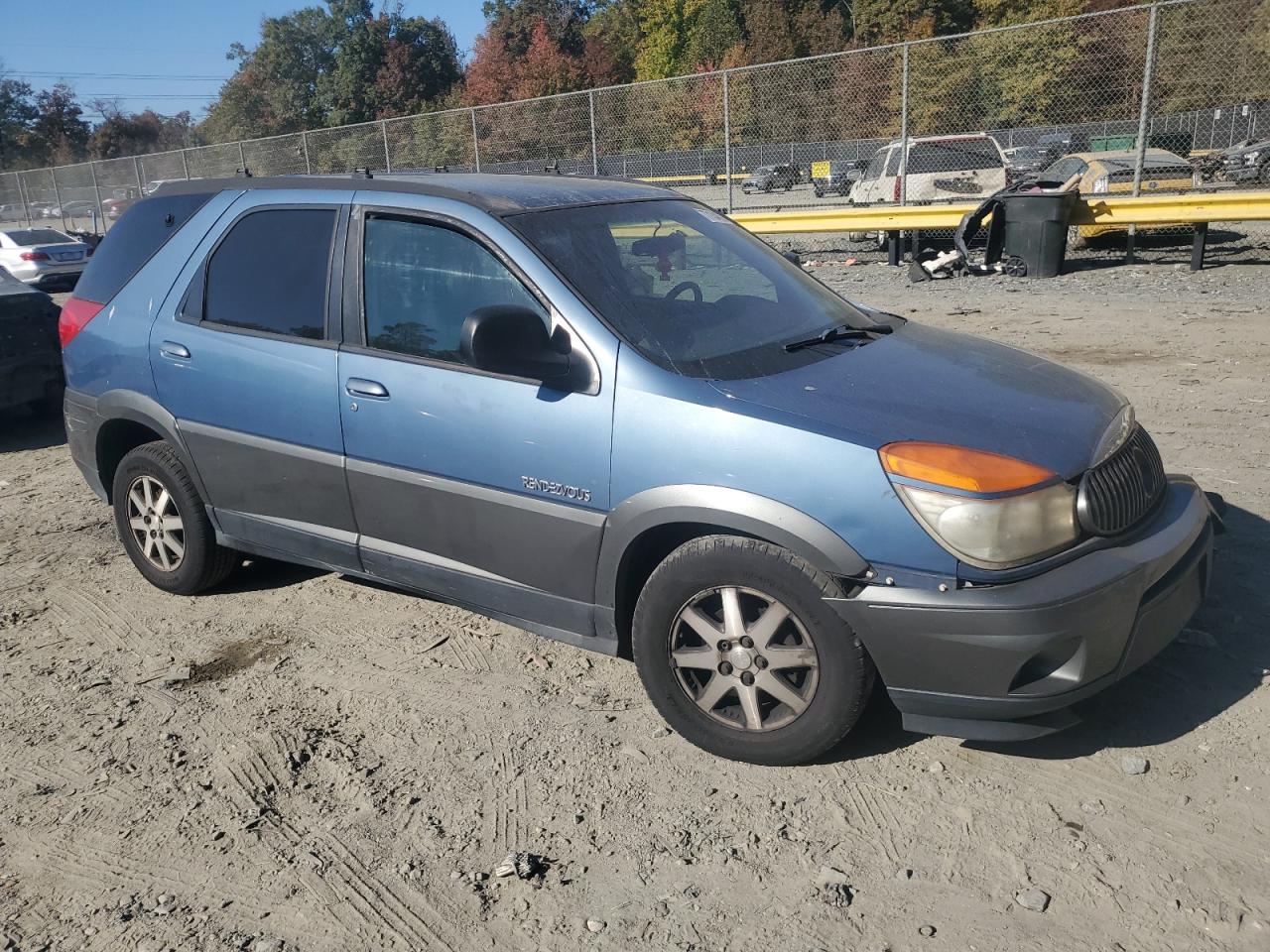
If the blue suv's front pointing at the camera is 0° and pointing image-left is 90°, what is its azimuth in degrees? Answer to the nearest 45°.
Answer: approximately 315°

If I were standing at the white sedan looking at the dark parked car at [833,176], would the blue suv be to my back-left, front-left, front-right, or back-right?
back-right

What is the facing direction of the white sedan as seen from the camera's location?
facing away from the viewer and to the left of the viewer

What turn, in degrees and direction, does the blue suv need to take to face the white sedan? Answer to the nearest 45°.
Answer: approximately 180°

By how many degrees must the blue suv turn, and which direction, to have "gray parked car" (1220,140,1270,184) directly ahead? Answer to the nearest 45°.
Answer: approximately 90° to its left

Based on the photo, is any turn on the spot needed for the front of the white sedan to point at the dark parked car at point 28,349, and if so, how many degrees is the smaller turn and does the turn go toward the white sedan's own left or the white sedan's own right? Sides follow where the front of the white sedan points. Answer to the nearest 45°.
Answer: approximately 135° to the white sedan's own left

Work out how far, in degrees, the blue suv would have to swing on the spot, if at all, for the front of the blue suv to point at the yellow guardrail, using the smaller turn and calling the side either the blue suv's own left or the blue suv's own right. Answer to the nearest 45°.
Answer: approximately 90° to the blue suv's own left
